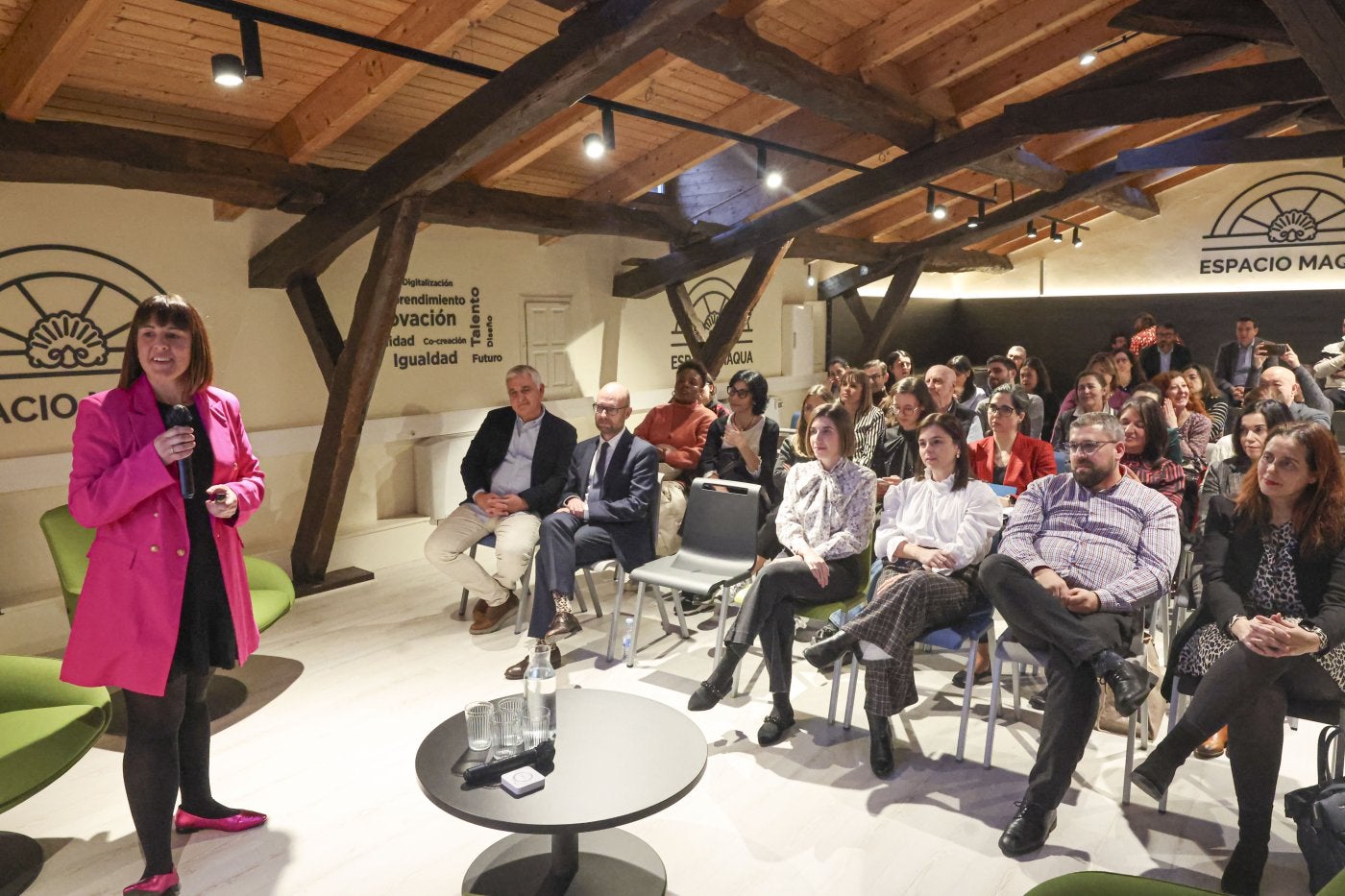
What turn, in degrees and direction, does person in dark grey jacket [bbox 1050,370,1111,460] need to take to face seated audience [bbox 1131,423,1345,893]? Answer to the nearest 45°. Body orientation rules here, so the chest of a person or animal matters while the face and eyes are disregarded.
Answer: approximately 45° to their left

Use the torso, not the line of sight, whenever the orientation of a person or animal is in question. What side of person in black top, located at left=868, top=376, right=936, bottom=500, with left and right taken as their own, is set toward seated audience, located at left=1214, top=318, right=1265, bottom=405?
back

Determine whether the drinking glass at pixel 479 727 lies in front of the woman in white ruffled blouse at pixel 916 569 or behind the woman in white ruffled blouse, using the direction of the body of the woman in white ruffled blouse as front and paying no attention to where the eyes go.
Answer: in front

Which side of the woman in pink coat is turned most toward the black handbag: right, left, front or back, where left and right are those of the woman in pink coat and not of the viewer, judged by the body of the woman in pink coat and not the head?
front

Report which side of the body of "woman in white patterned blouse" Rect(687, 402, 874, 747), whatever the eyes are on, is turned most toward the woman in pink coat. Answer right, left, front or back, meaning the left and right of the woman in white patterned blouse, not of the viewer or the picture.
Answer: front

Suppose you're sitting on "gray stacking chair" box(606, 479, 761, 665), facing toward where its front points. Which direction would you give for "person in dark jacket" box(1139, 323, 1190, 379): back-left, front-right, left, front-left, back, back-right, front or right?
back

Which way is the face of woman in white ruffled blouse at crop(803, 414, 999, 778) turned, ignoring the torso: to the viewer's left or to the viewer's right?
to the viewer's left

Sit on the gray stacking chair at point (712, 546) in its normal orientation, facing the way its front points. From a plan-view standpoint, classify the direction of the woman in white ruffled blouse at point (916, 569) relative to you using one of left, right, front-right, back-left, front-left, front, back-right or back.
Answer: left

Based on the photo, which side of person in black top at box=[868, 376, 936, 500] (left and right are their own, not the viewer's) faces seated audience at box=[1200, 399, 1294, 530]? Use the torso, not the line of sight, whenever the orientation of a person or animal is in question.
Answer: left

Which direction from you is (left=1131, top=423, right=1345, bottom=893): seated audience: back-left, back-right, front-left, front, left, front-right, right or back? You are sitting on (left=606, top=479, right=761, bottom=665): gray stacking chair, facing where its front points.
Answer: left

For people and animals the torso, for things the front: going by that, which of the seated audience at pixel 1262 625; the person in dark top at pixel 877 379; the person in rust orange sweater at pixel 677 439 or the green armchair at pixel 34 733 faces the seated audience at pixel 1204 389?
the green armchair

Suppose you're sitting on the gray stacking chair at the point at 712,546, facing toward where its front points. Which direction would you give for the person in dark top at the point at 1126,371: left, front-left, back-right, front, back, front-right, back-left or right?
back

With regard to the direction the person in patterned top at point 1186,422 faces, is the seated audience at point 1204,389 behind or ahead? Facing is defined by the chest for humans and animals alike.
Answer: behind

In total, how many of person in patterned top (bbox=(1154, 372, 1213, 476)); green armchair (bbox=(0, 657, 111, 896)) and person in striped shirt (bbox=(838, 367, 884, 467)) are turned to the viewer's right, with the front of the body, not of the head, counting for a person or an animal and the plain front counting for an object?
1

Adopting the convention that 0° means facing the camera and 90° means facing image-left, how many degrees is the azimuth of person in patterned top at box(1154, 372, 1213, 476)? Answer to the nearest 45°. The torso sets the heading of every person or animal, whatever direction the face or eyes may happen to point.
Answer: approximately 45°

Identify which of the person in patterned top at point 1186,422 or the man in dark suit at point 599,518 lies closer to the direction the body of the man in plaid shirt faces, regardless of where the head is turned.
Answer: the man in dark suit

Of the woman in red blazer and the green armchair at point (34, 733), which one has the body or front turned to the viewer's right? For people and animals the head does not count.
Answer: the green armchair

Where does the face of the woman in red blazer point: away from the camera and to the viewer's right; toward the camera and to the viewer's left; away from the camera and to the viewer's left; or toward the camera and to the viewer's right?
toward the camera and to the viewer's left

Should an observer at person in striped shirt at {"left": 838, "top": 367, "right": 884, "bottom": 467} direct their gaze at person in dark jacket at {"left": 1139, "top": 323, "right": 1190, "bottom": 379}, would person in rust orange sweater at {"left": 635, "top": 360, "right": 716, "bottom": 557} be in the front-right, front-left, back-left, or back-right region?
back-left
